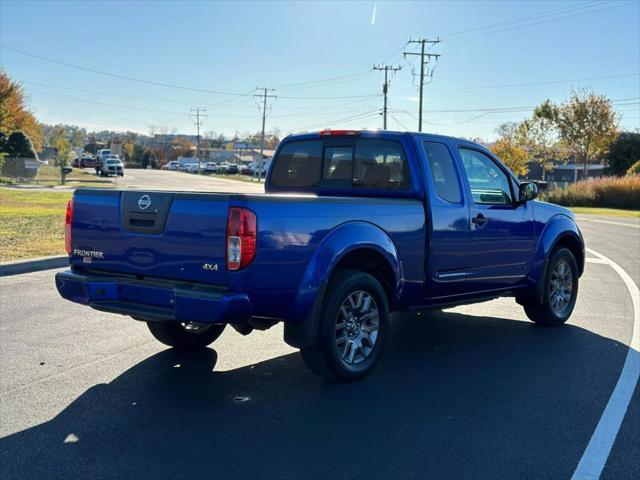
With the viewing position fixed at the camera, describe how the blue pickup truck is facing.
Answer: facing away from the viewer and to the right of the viewer

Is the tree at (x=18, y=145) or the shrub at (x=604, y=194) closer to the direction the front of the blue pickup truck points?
the shrub

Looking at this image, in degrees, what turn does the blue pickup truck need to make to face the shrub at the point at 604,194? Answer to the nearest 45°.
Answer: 0° — it already faces it

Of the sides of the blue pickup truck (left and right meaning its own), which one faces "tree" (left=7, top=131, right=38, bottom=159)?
left
